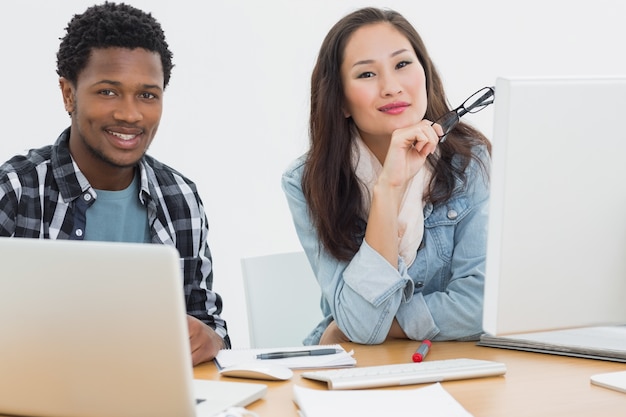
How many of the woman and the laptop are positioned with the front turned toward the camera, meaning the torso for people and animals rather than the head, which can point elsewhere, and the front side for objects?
1

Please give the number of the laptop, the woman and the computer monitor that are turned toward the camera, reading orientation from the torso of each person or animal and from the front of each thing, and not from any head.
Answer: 1

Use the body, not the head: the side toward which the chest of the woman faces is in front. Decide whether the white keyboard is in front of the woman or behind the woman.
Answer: in front

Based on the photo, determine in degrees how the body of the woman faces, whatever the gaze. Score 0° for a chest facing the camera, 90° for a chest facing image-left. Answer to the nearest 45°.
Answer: approximately 0°

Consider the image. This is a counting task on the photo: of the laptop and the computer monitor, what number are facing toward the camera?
0

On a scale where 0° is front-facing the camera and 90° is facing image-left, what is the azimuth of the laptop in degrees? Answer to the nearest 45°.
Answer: approximately 225°

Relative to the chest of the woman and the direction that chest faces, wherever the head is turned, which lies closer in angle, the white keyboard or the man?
the white keyboard
